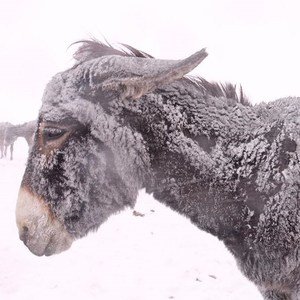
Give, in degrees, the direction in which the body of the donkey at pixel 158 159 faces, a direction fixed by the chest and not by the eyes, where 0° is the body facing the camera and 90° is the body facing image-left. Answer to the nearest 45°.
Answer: approximately 90°

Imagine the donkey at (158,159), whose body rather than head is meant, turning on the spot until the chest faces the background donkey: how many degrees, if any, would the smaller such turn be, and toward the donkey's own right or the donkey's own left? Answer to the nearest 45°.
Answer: approximately 45° to the donkey's own right
